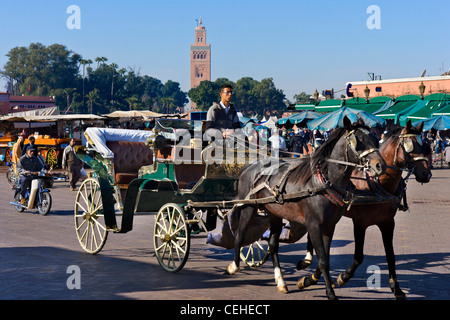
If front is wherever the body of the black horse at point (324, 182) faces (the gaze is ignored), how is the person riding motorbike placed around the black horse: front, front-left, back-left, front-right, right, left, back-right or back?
back

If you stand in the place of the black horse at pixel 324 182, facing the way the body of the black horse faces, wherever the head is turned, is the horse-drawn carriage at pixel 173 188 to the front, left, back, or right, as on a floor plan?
back

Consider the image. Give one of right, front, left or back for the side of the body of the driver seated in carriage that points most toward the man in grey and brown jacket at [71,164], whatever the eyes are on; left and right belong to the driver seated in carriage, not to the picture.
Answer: back

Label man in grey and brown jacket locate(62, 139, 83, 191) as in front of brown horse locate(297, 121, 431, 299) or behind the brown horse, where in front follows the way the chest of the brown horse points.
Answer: behind

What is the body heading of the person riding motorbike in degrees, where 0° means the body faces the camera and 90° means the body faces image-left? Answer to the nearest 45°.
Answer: approximately 315°

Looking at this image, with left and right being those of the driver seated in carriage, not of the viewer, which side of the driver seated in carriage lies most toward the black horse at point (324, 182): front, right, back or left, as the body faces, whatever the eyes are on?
front

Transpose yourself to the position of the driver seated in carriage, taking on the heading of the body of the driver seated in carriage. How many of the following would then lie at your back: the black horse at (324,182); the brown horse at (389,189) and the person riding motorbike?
1

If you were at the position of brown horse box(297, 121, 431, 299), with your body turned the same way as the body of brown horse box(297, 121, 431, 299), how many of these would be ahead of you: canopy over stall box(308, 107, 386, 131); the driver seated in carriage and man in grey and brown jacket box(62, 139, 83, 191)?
0

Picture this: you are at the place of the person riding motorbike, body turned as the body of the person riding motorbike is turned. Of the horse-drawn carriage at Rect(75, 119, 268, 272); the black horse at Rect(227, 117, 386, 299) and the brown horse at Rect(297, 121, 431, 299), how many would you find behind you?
0

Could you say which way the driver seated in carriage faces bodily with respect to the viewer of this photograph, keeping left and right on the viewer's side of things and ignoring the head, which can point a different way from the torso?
facing the viewer and to the right of the viewer

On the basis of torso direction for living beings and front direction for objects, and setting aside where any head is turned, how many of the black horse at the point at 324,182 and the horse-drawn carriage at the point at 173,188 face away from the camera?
0

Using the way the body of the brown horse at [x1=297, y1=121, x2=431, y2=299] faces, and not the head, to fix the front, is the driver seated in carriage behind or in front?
behind

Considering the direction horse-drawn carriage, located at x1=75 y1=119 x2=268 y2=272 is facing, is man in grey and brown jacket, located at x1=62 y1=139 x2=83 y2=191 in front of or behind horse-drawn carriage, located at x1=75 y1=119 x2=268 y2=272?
behind

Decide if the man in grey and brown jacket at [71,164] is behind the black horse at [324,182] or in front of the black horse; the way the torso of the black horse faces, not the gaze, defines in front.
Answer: behind

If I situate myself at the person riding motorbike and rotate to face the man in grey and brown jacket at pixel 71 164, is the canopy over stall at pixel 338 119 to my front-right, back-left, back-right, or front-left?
front-right

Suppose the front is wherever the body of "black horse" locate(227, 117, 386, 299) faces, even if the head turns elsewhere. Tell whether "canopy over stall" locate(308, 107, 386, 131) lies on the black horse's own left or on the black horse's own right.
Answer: on the black horse's own left

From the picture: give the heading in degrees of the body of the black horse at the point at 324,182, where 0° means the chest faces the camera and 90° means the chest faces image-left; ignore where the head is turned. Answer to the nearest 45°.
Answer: approximately 315°

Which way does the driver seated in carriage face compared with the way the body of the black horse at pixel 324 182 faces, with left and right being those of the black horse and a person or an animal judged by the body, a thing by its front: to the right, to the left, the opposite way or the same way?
the same way

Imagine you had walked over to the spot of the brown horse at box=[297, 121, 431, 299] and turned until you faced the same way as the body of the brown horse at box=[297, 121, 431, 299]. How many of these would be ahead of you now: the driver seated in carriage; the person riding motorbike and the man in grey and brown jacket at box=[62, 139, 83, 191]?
0
